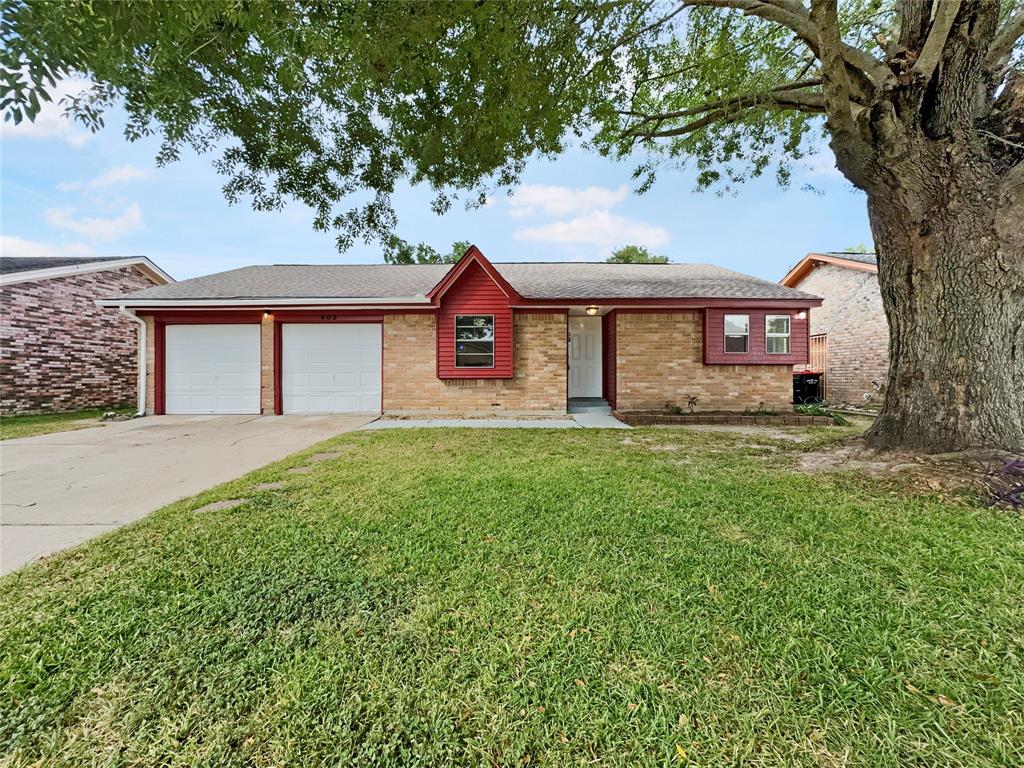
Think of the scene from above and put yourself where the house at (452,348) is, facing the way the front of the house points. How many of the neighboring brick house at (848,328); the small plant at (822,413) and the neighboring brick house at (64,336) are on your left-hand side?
2

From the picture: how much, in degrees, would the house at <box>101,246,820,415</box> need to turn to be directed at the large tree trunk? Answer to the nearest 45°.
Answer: approximately 45° to its left

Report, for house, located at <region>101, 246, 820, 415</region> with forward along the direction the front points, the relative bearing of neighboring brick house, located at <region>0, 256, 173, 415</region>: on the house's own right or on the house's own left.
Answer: on the house's own right

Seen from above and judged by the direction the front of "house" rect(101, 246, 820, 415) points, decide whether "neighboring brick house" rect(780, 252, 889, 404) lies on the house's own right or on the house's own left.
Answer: on the house's own left

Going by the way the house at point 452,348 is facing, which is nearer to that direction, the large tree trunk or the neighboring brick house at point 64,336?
the large tree trunk

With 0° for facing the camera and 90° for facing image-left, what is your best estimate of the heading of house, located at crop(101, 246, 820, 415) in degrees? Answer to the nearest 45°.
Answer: approximately 0°

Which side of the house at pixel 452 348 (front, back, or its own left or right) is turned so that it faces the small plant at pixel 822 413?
left

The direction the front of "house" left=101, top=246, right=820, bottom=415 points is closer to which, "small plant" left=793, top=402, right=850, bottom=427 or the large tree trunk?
the large tree trunk
